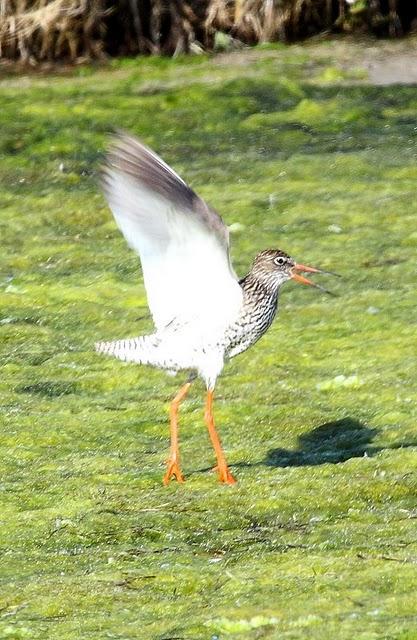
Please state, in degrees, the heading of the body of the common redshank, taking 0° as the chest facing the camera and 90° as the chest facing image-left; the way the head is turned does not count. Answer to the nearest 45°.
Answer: approximately 270°
